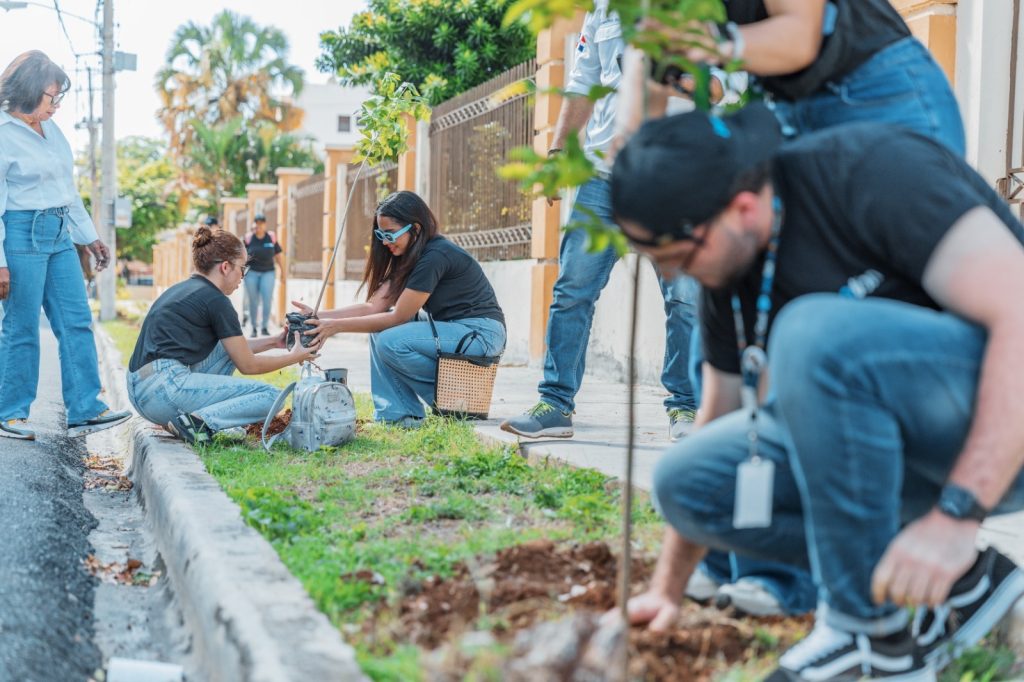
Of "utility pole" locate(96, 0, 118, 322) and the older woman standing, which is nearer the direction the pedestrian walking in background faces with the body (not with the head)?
the older woman standing

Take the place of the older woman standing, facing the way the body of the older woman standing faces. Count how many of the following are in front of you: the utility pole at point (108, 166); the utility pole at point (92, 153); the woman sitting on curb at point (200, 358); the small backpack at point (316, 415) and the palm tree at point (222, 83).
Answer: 2

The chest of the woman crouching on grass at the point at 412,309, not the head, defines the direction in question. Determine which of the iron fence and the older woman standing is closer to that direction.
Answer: the older woman standing

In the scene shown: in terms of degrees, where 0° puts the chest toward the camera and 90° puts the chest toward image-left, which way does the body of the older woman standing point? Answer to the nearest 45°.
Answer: approximately 315°

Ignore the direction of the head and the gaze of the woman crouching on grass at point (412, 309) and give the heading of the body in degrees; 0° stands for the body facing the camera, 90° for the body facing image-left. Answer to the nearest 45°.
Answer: approximately 90°

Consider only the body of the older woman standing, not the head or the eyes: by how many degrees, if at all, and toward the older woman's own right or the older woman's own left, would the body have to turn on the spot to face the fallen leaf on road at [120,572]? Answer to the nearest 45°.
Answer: approximately 45° to the older woman's own right

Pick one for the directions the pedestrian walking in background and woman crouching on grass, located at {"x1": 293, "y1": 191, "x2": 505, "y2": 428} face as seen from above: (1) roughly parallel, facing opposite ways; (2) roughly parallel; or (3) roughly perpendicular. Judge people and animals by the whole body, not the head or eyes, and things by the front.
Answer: roughly perpendicular

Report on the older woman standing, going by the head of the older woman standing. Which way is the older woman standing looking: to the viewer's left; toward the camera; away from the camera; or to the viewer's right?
to the viewer's right

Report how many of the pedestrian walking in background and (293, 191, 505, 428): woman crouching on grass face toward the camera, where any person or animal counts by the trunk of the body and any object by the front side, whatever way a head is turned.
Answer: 1

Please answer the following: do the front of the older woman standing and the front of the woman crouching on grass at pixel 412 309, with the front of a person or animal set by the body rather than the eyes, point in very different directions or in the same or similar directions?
very different directions
